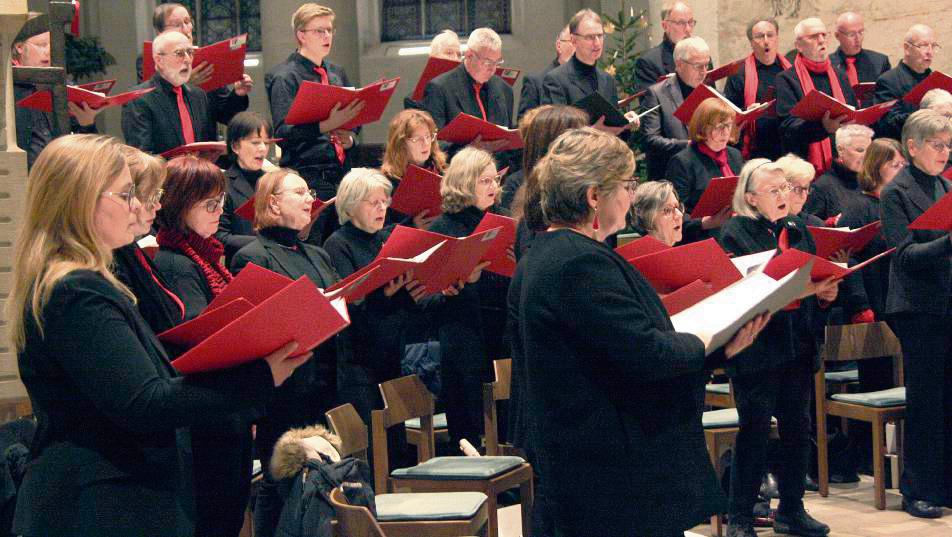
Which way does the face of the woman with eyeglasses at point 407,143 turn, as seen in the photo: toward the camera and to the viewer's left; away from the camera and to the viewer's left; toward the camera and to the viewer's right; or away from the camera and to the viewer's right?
toward the camera and to the viewer's right

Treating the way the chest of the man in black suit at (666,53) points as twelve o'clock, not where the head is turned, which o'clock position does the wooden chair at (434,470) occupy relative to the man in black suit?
The wooden chair is roughly at 2 o'clock from the man in black suit.

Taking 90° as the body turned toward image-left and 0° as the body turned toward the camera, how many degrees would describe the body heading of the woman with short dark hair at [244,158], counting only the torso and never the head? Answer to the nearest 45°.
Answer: approximately 315°

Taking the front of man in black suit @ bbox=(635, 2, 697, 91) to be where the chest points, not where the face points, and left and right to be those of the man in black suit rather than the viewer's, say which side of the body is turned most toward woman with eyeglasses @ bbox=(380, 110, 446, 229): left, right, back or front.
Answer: right

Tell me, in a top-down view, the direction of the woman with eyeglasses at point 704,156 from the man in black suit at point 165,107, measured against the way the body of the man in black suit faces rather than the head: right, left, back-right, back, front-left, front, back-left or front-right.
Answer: front-left

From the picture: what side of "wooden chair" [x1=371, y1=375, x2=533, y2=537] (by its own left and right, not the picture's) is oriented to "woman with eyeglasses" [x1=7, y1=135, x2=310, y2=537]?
right

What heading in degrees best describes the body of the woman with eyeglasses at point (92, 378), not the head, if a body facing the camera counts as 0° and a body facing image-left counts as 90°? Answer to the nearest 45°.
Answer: approximately 270°

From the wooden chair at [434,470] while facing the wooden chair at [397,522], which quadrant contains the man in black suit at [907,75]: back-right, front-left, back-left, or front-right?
back-left

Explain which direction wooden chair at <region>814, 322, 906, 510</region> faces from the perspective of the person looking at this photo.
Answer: facing the viewer and to the right of the viewer

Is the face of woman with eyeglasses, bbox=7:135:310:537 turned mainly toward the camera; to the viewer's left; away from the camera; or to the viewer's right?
to the viewer's right

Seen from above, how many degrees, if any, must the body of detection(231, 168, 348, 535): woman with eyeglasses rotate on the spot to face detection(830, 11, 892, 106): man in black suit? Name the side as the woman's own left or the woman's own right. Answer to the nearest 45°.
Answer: approximately 90° to the woman's own left

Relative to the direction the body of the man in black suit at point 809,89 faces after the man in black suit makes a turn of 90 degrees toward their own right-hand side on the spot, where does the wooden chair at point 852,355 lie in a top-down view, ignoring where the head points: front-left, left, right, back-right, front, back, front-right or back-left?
front-left

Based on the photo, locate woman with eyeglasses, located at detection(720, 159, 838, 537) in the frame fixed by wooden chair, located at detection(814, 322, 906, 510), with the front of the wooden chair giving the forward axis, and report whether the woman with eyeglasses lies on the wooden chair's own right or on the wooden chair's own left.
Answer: on the wooden chair's own right

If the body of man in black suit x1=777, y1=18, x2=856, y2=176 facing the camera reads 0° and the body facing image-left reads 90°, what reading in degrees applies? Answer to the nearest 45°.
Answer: approximately 315°
